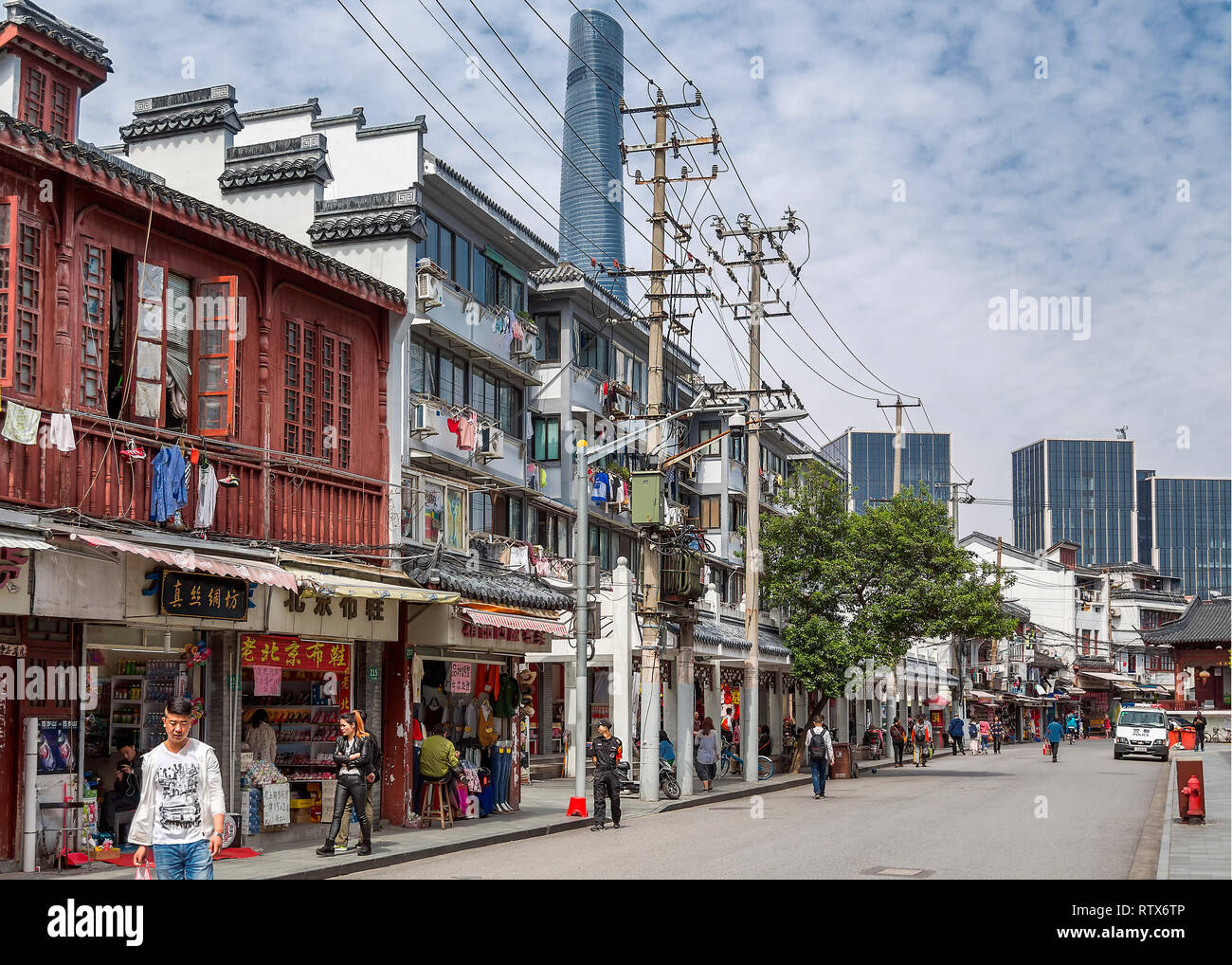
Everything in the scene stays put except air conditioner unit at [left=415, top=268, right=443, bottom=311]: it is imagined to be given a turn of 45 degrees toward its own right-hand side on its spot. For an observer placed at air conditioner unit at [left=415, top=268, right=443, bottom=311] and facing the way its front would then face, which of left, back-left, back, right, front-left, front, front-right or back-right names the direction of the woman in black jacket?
front

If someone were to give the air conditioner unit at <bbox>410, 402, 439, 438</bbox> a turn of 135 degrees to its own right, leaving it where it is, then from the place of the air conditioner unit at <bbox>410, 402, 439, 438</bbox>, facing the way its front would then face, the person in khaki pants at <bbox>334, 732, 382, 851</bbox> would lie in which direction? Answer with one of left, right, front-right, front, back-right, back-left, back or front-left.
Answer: left

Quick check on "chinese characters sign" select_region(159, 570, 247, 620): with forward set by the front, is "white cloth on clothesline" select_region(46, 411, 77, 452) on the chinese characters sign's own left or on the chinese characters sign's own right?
on the chinese characters sign's own right

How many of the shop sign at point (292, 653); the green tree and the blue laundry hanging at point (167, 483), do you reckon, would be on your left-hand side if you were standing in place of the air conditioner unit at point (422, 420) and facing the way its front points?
1

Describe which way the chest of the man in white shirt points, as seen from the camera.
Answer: toward the camera

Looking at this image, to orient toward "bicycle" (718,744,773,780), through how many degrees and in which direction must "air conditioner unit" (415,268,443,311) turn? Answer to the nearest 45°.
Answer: approximately 90° to its left
